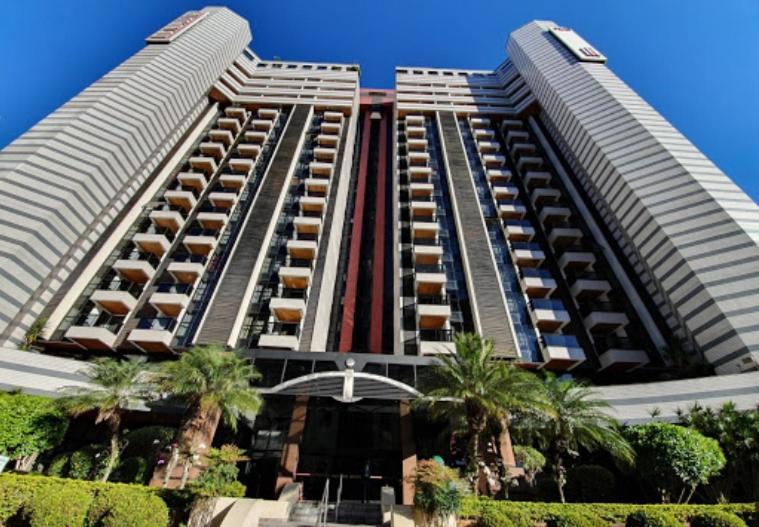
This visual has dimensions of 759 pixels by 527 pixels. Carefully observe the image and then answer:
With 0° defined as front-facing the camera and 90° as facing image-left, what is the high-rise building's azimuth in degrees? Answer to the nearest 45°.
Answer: approximately 0°
